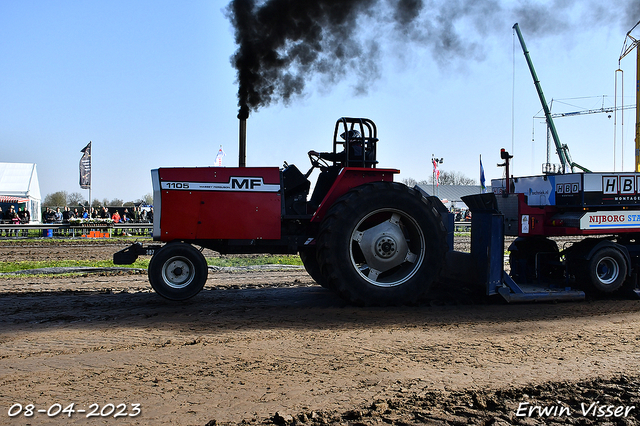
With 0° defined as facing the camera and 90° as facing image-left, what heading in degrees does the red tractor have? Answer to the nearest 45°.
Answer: approximately 90°

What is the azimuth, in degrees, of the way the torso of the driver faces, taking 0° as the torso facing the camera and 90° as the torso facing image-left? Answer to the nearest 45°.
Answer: approximately 90°

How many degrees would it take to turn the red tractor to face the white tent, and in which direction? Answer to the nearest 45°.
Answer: approximately 45° to its right
